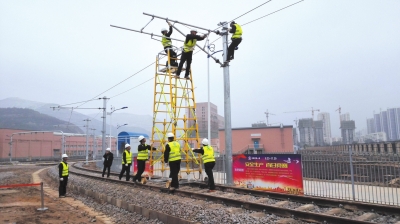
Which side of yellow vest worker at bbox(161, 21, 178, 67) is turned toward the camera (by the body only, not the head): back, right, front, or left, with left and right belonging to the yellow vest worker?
right

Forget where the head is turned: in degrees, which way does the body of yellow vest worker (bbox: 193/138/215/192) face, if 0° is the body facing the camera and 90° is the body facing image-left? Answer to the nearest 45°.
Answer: approximately 135°

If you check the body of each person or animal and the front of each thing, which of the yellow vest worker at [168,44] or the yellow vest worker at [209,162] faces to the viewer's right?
the yellow vest worker at [168,44]

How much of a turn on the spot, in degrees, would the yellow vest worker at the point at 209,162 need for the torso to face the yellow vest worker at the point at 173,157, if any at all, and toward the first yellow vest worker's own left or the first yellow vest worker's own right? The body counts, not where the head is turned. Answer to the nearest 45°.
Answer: approximately 45° to the first yellow vest worker's own left

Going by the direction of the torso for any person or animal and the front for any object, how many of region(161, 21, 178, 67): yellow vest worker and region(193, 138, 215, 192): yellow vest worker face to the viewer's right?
1

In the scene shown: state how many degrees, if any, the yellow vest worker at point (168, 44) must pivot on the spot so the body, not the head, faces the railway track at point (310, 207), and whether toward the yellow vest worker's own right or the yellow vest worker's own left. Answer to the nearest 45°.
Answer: approximately 45° to the yellow vest worker's own right
